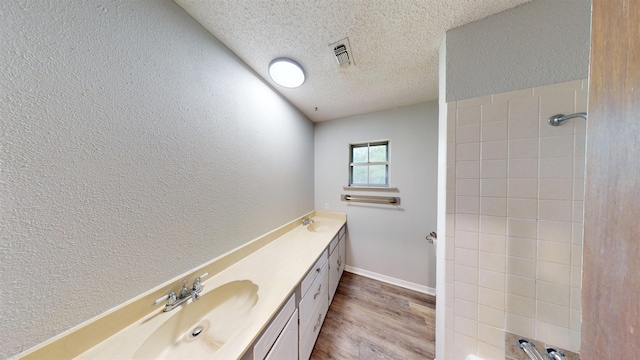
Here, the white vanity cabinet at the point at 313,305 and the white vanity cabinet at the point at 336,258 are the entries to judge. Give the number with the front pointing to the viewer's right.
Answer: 2

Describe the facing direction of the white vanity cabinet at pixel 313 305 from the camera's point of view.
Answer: facing to the right of the viewer

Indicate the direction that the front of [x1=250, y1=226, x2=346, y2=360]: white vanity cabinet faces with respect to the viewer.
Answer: facing to the right of the viewer

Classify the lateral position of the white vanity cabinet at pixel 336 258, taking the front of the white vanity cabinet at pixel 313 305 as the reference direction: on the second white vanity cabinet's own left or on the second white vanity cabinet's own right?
on the second white vanity cabinet's own left

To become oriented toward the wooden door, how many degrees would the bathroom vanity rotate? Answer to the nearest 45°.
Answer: approximately 45° to its right

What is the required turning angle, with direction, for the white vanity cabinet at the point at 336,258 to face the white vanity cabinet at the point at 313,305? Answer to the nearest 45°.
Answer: approximately 90° to its right
